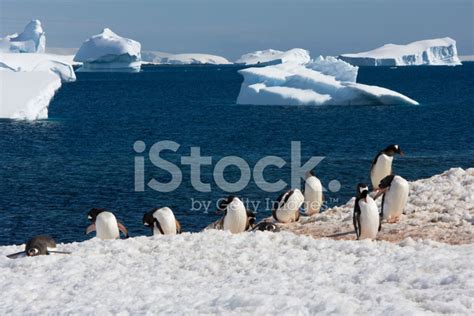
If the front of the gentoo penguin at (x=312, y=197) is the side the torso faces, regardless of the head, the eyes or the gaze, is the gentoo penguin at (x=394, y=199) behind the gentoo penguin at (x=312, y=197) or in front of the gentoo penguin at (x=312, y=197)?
in front

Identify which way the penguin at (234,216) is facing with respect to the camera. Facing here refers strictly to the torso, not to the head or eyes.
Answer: toward the camera

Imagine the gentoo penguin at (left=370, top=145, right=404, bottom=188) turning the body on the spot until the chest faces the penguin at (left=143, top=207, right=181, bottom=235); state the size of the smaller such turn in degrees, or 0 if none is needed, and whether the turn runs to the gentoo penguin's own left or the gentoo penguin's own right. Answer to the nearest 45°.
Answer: approximately 90° to the gentoo penguin's own right

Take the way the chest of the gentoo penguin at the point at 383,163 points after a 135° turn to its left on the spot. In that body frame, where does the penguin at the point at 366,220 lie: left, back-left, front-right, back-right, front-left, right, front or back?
back

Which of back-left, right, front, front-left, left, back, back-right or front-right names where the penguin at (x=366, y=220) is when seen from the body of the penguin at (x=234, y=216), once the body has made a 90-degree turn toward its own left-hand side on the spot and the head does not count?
front-right

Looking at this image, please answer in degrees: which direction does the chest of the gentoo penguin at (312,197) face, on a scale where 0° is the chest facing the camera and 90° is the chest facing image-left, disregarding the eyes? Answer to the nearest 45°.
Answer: approximately 0°

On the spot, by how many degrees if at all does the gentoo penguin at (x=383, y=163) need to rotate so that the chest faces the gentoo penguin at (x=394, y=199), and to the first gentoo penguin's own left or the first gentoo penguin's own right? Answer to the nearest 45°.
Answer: approximately 45° to the first gentoo penguin's own right

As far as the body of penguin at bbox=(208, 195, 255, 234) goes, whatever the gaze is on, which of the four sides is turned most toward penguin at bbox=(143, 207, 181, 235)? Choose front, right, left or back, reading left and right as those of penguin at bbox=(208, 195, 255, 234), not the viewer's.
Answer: right

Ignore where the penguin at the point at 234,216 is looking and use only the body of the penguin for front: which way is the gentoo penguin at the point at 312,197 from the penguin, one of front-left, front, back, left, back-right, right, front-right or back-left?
back-left

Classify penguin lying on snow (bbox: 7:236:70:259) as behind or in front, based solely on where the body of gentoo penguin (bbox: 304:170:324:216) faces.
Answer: in front

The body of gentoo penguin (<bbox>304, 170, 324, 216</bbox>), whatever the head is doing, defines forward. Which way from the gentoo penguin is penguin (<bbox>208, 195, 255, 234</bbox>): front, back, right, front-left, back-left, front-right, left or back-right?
front-right

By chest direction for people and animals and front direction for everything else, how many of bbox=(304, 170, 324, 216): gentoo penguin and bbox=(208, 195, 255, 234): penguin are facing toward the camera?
2

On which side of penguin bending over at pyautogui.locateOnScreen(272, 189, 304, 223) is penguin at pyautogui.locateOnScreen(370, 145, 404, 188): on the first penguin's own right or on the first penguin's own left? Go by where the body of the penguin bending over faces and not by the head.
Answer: on the first penguin's own left

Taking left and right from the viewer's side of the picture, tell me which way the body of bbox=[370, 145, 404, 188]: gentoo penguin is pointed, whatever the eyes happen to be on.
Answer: facing the viewer and to the right of the viewer
